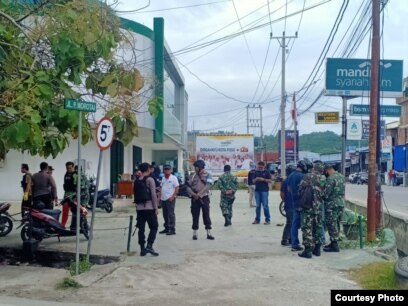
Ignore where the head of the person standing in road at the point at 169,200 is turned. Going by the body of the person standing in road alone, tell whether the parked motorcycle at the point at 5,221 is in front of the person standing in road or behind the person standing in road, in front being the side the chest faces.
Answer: in front

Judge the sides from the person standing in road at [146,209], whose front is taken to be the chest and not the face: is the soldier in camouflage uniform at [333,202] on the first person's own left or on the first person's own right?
on the first person's own right

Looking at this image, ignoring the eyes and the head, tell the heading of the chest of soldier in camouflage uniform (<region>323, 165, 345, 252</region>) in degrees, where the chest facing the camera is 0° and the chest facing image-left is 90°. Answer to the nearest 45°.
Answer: approximately 90°

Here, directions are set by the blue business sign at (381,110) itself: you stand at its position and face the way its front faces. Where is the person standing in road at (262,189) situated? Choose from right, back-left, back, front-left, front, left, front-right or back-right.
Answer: right
